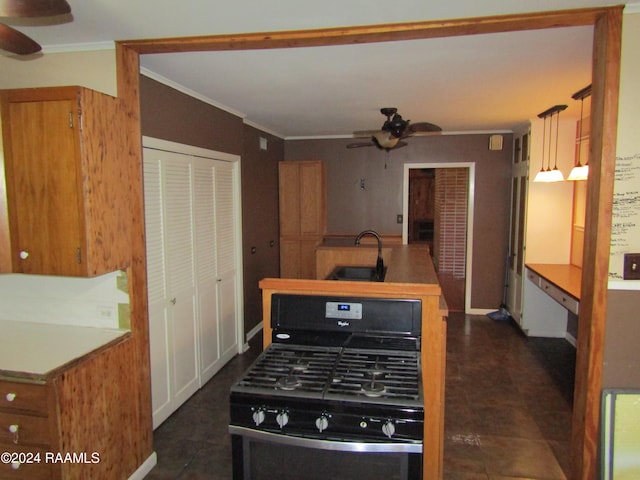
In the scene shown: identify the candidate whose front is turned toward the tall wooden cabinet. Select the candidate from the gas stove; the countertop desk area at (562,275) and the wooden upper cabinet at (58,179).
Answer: the countertop desk area

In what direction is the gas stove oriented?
toward the camera

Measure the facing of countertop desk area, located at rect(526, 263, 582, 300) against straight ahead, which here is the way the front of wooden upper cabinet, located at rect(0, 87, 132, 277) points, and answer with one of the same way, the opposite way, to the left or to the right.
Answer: to the right

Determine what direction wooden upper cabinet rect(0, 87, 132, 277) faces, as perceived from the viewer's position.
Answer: facing the viewer and to the left of the viewer

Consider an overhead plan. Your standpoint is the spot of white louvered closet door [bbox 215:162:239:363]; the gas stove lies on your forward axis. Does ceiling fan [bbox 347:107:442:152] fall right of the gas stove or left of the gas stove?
left

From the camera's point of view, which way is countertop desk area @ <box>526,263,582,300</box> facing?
to the viewer's left

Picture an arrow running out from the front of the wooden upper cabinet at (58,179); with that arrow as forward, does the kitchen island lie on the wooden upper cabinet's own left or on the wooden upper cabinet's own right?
on the wooden upper cabinet's own left

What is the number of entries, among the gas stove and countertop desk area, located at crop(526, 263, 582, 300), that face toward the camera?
1

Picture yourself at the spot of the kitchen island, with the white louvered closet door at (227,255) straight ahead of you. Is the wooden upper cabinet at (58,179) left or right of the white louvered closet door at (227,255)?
left

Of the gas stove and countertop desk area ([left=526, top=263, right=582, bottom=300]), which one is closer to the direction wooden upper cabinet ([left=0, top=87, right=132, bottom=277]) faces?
the gas stove
